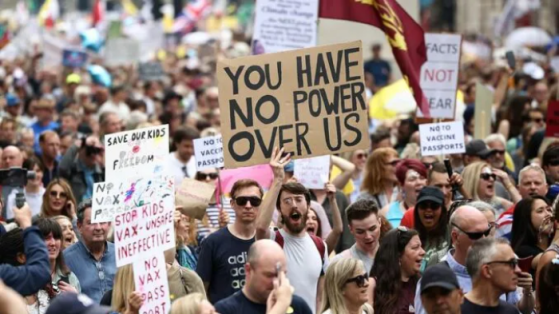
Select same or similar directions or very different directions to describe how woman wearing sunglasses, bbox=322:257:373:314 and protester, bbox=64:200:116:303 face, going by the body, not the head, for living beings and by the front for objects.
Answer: same or similar directions

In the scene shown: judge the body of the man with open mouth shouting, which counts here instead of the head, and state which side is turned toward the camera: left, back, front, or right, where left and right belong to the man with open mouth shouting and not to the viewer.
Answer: front

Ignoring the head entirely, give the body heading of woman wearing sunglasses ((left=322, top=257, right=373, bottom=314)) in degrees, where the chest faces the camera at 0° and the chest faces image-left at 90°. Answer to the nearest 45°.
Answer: approximately 315°

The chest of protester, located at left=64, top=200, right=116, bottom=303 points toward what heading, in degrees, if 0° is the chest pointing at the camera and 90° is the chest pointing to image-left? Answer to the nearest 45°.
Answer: approximately 315°

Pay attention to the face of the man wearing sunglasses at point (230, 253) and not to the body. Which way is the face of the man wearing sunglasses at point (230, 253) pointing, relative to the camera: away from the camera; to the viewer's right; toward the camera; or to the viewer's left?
toward the camera

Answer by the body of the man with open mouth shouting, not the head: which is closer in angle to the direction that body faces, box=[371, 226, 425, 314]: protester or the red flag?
the protester

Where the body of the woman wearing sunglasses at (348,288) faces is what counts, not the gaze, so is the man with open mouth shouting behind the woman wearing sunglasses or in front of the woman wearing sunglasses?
behind
